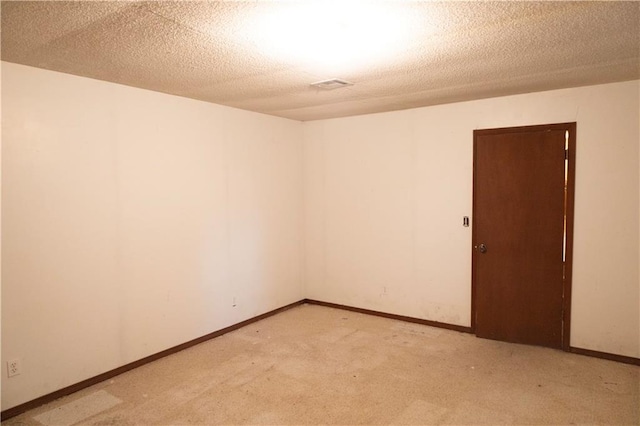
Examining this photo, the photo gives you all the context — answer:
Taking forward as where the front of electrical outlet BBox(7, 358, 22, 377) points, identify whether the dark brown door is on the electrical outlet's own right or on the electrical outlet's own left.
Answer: on the electrical outlet's own left

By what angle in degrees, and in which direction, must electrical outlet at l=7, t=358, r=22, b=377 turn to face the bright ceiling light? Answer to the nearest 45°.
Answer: approximately 45° to its left

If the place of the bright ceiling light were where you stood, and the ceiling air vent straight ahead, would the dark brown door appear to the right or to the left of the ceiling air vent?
right

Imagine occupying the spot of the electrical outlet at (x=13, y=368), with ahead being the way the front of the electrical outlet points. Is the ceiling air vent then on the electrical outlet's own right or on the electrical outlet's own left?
on the electrical outlet's own left
